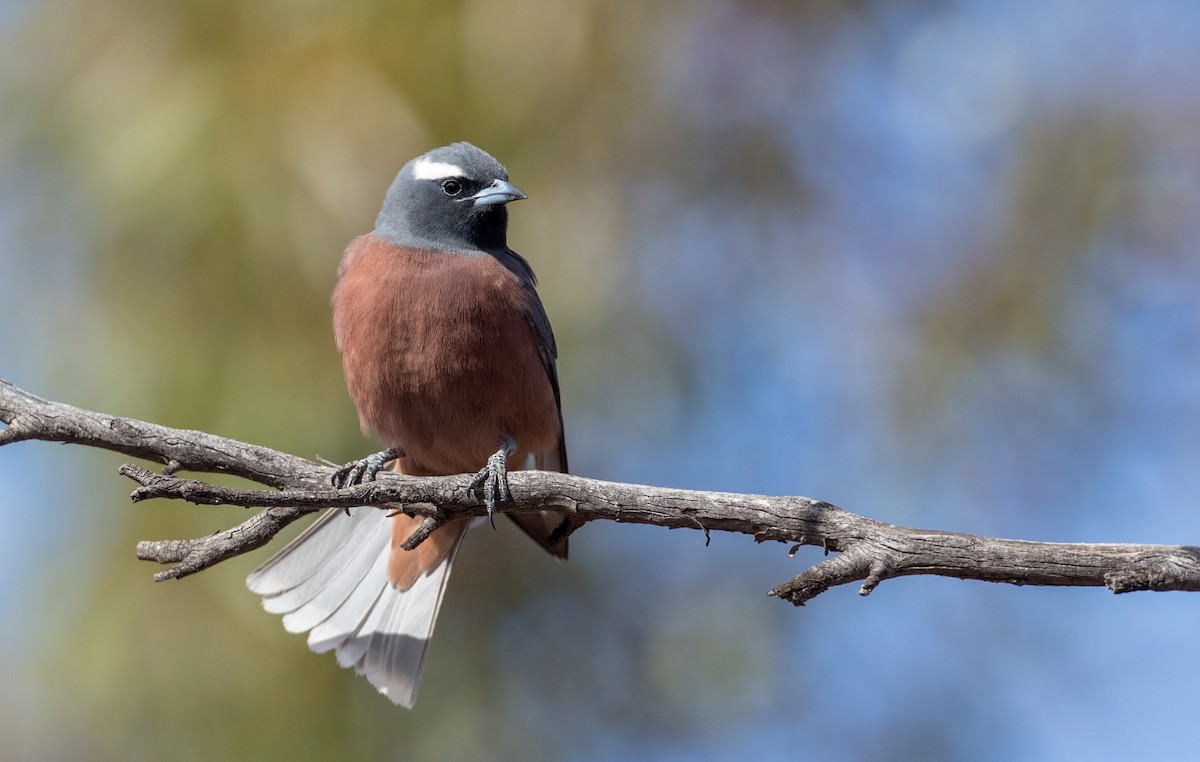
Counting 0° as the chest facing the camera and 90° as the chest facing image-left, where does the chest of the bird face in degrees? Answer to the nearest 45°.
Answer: approximately 0°
